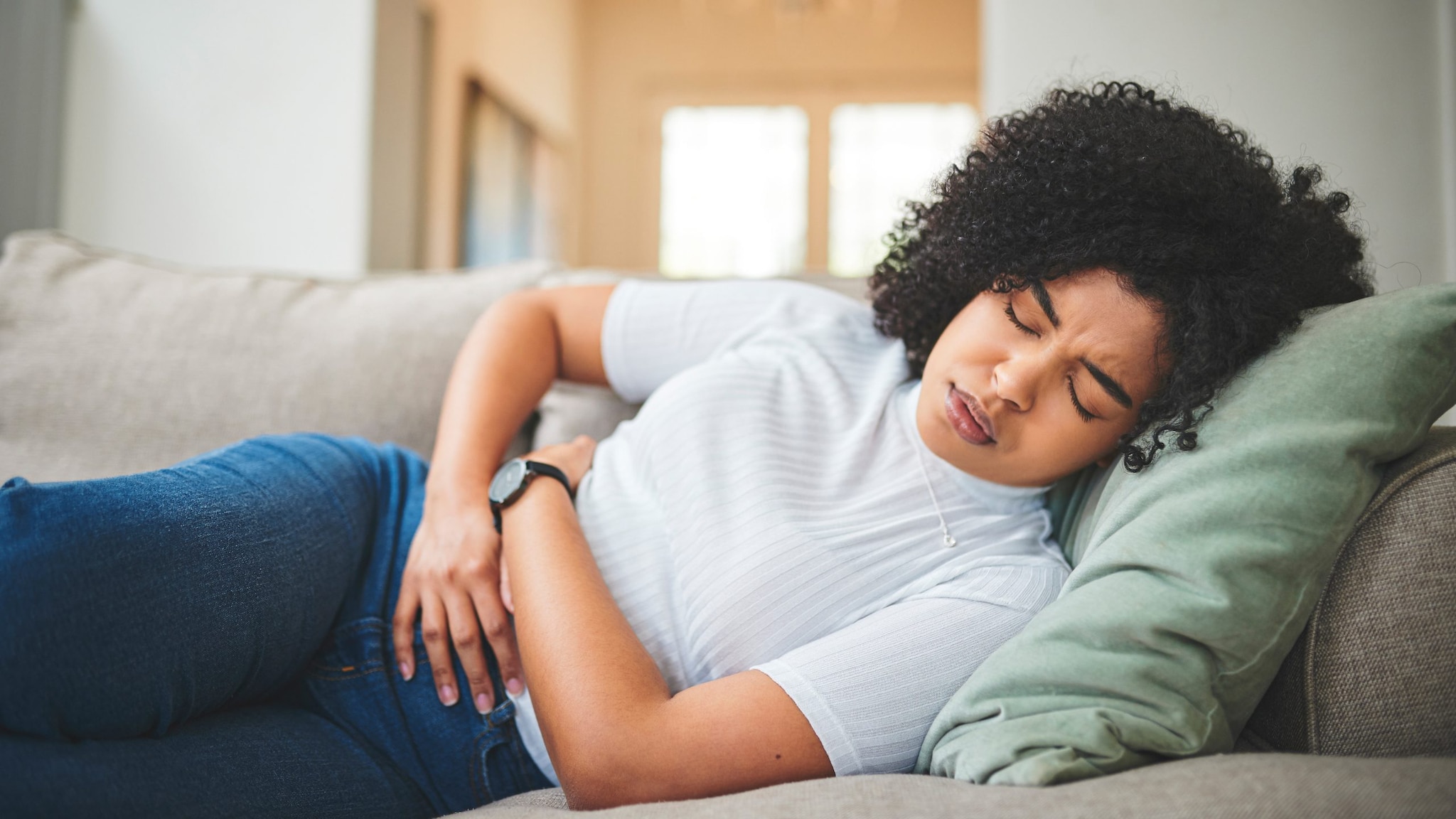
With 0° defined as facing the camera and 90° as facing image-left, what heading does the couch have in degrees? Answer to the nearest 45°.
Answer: approximately 0°
